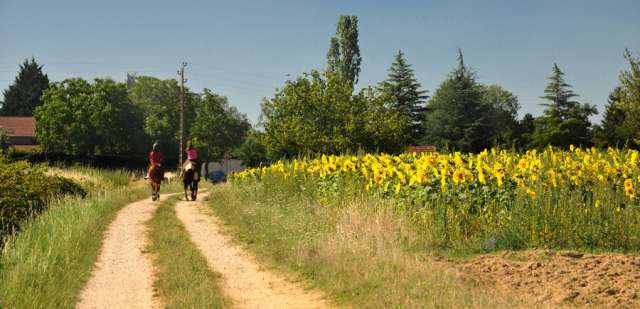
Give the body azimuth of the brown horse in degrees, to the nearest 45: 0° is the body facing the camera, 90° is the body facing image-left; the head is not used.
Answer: approximately 180°

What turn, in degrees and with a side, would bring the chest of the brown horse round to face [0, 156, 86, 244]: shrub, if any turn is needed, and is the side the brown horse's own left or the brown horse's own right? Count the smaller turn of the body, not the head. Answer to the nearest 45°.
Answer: approximately 135° to the brown horse's own left

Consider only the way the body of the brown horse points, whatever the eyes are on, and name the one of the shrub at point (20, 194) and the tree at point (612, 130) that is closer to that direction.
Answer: the tree

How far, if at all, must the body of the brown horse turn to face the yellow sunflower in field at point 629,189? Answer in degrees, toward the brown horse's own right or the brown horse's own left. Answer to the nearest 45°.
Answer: approximately 135° to the brown horse's own right

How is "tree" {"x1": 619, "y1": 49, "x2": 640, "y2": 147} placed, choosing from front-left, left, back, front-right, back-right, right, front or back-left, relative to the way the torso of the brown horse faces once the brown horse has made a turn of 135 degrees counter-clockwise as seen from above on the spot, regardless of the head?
back-left

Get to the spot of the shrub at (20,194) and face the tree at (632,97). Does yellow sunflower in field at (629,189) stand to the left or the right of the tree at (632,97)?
right

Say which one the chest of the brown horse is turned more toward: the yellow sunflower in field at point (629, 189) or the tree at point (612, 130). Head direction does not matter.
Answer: the tree

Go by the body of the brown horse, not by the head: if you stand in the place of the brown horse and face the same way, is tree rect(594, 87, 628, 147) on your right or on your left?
on your right
